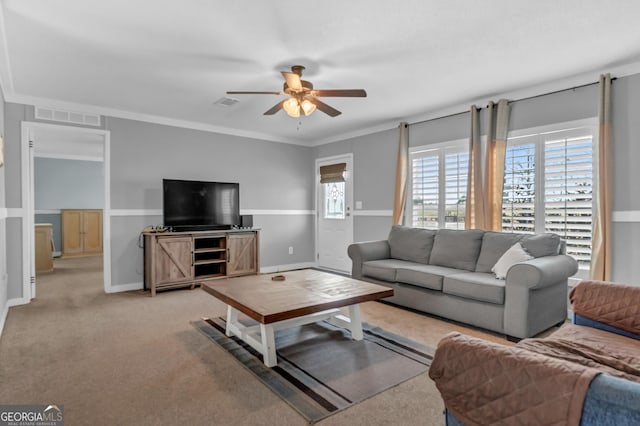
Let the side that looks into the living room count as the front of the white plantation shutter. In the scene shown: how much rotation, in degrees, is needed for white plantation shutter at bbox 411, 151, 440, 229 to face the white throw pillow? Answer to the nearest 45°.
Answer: approximately 90° to its left

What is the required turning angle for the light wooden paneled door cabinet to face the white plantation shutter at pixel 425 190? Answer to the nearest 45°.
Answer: approximately 45° to its left

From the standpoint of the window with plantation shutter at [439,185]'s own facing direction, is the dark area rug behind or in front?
in front

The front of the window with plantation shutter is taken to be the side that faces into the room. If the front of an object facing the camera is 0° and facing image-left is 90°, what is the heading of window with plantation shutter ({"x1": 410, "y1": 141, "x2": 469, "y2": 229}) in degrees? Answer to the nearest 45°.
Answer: approximately 45°

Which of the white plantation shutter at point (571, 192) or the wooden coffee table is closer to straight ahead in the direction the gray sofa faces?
the wooden coffee table

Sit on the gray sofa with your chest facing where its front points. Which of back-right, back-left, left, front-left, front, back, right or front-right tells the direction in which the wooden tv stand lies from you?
front-right

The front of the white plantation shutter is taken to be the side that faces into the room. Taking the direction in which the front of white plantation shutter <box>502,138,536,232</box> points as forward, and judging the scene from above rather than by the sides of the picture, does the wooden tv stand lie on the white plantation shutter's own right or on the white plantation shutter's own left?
on the white plantation shutter's own right

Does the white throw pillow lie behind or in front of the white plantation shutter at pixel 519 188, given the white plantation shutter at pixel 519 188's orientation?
in front

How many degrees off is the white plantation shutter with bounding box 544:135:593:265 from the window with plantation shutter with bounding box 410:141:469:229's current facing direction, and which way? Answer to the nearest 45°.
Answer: approximately 90° to its left

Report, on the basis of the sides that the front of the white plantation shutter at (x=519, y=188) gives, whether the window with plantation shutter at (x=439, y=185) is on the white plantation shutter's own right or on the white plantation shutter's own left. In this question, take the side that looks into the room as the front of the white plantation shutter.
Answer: on the white plantation shutter's own right

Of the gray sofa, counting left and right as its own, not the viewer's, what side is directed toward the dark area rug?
front

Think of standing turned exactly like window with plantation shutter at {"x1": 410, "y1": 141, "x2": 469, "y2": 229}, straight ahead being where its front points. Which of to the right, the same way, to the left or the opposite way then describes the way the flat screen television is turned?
to the left

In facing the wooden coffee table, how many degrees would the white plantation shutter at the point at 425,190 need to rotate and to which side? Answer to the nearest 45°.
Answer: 0° — it already faces it

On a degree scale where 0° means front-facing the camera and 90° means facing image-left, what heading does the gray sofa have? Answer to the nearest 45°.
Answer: approximately 45°

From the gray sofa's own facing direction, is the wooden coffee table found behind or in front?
in front

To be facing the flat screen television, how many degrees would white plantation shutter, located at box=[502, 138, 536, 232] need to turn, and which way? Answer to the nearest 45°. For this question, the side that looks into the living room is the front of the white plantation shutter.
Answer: approximately 90° to its right
